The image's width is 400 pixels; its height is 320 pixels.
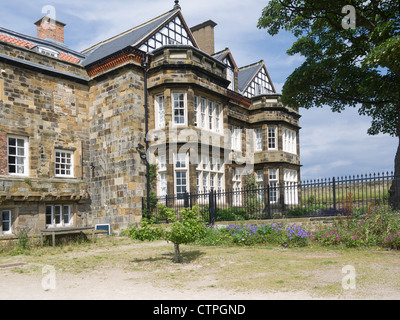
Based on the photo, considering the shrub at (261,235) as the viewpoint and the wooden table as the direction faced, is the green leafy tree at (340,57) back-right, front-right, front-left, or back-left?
back-right

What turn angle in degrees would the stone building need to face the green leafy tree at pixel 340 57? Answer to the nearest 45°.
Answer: approximately 45° to its left

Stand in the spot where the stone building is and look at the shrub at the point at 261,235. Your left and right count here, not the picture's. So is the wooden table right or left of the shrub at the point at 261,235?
right

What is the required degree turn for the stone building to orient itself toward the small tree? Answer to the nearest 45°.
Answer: approximately 45° to its right

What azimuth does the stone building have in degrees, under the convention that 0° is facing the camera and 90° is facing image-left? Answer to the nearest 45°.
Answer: approximately 315°

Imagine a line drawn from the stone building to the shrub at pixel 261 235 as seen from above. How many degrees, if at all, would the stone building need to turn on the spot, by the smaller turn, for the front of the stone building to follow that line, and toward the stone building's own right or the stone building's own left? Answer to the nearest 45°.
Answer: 0° — it already faces it

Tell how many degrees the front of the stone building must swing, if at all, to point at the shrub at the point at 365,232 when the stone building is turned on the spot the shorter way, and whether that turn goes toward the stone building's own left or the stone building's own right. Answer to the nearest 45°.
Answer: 0° — it already faces it
